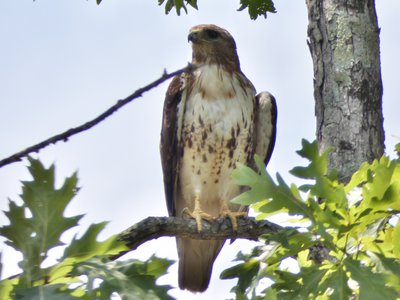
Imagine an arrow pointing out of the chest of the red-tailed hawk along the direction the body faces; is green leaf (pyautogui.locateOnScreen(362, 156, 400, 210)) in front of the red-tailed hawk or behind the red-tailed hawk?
in front

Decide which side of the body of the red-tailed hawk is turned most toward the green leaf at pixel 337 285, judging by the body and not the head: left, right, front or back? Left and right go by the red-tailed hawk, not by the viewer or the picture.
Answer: front

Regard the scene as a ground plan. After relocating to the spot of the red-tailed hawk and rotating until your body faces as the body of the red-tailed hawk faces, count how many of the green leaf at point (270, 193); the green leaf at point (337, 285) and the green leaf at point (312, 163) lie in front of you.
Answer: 3

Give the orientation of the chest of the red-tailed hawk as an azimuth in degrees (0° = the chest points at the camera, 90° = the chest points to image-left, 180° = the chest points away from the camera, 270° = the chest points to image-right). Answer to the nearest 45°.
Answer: approximately 0°

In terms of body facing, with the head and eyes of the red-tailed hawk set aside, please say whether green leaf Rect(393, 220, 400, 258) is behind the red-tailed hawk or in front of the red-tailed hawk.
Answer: in front
